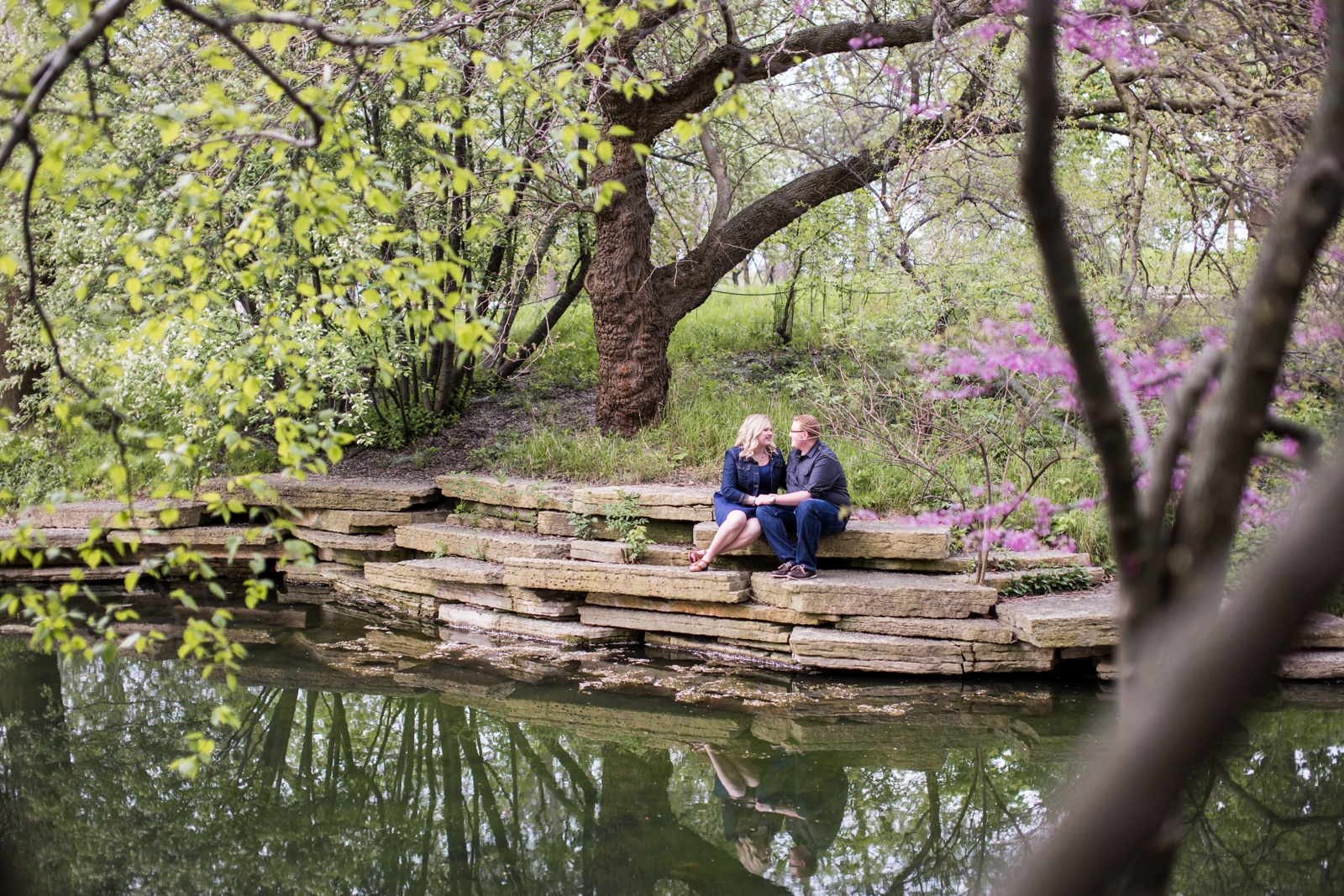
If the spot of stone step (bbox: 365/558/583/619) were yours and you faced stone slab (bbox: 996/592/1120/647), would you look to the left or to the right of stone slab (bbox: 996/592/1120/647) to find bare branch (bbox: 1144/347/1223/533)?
right

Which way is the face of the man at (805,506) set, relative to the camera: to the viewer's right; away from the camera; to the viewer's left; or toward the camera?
to the viewer's left

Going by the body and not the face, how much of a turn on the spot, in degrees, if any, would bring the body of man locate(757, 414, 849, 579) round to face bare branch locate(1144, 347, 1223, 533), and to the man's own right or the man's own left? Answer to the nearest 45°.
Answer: approximately 45° to the man's own left

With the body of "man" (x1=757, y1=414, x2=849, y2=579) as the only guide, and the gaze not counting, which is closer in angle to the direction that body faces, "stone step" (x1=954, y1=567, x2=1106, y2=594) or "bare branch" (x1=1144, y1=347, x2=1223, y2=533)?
the bare branch

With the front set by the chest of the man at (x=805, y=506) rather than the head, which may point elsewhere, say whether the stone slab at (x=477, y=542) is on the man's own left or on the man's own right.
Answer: on the man's own right

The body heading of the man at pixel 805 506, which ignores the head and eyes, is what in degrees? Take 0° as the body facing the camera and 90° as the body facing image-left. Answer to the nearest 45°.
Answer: approximately 45°

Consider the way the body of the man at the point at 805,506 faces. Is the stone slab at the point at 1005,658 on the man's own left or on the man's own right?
on the man's own left
